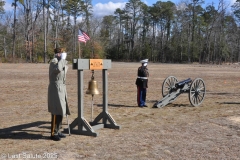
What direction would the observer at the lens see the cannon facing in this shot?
facing away from the viewer and to the right of the viewer

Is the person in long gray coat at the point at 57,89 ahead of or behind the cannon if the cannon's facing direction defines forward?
behind
